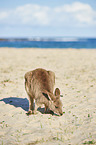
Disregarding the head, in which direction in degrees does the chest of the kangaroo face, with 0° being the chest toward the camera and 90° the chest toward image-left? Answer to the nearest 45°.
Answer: approximately 315°
